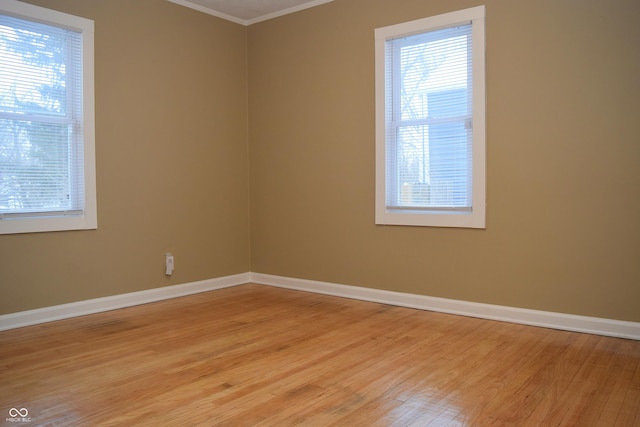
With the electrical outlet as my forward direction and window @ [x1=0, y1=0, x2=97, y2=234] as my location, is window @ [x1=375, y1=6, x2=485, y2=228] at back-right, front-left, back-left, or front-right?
front-right

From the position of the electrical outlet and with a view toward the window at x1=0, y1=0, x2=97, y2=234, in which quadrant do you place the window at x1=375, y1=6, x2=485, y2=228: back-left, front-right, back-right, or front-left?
back-left

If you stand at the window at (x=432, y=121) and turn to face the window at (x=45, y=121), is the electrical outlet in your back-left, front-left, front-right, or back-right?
front-right

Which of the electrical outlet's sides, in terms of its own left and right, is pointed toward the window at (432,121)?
front

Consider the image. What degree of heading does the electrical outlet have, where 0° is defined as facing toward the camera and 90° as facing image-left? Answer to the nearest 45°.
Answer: approximately 315°

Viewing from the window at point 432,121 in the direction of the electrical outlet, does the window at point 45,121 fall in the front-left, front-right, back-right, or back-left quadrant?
front-left
